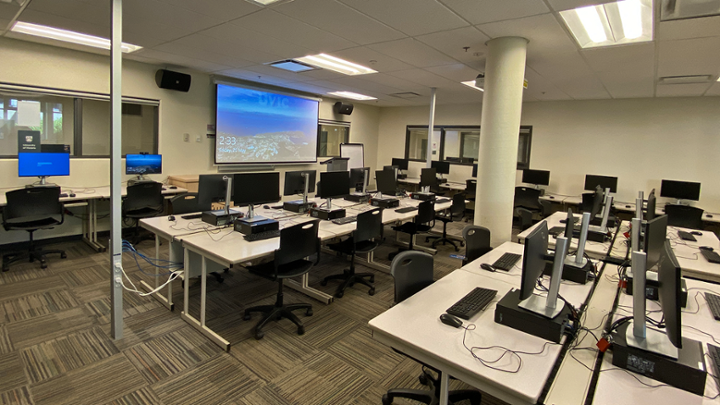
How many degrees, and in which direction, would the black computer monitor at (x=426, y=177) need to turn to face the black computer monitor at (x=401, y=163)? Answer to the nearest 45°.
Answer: approximately 180°

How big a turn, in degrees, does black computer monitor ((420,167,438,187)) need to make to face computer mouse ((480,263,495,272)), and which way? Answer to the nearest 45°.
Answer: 0° — it already faces it

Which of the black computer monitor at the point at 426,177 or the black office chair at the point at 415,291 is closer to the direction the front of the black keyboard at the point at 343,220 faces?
the black office chair

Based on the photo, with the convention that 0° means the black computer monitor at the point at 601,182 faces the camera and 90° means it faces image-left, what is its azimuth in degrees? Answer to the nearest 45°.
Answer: approximately 0°

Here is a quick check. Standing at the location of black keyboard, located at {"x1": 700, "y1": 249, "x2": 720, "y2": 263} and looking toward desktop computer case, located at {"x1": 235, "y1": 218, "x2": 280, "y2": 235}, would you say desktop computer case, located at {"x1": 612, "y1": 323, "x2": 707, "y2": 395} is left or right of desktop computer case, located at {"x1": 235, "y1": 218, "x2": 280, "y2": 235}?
left

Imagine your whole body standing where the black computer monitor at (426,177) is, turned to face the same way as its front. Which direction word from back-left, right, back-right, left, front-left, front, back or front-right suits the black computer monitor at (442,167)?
back

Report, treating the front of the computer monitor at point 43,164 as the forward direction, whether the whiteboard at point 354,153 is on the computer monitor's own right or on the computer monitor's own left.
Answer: on the computer monitor's own left

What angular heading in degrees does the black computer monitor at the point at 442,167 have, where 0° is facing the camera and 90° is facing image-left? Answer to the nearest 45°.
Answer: approximately 0°

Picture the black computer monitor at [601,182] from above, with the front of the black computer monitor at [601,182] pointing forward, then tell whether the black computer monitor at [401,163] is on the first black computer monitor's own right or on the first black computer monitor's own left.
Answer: on the first black computer monitor's own right
